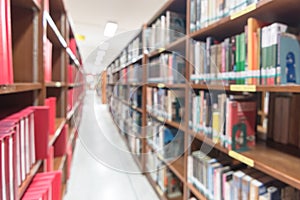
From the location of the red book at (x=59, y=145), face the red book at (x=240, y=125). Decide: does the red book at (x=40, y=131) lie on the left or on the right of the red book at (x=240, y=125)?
right

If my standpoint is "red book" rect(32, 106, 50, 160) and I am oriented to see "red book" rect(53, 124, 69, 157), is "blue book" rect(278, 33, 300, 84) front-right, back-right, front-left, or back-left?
back-right

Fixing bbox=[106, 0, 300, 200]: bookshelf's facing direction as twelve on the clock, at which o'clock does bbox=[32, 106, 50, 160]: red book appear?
The red book is roughly at 1 o'clock from the bookshelf.

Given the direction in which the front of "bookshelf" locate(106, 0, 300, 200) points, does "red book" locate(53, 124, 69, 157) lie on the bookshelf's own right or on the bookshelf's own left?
on the bookshelf's own right

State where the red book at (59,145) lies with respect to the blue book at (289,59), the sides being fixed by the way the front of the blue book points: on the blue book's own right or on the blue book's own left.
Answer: on the blue book's own right

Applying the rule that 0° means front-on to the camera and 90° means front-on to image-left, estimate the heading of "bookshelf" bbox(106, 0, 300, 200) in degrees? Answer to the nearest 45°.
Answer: approximately 45°
